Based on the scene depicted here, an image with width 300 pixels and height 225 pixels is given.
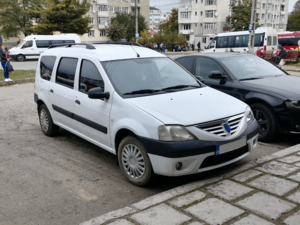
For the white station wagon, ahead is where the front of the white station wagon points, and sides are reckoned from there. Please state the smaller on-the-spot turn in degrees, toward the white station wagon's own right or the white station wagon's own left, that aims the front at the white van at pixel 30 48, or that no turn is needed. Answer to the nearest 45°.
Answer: approximately 135° to the white station wagon's own left

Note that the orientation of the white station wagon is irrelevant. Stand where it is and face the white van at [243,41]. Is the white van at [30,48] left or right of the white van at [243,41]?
left

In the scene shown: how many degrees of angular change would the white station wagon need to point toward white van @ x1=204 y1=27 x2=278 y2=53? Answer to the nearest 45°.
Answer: approximately 135° to its left

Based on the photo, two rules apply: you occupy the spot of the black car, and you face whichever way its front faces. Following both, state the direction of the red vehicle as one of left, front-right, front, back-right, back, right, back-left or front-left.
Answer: back-left

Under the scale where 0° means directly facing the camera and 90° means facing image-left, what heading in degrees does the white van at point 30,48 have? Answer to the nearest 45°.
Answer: approximately 90°

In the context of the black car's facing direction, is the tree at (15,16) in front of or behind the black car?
behind

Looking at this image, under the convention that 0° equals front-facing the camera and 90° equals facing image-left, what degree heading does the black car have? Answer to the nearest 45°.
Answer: approximately 315°

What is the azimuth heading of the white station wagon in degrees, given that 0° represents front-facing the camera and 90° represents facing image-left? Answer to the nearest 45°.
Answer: approximately 315°

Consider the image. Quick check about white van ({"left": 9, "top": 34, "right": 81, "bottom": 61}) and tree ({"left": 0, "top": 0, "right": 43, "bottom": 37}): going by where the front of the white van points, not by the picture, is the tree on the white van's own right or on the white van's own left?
on the white van's own right

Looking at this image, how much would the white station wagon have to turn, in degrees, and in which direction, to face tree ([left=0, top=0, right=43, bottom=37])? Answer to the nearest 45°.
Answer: approximately 135° to its left

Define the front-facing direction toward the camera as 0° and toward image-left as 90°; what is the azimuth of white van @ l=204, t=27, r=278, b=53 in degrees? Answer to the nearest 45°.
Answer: approximately 135°

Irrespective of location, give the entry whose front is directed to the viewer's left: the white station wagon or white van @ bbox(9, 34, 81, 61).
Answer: the white van
